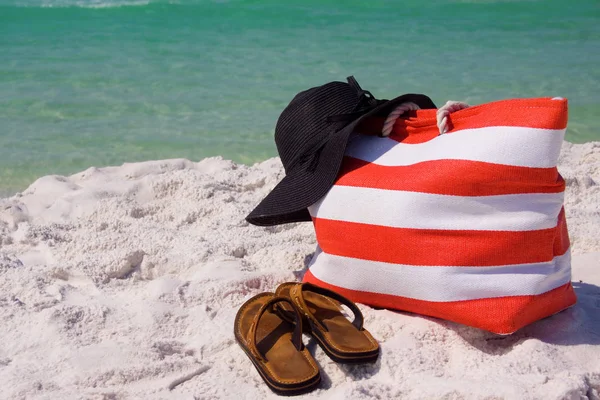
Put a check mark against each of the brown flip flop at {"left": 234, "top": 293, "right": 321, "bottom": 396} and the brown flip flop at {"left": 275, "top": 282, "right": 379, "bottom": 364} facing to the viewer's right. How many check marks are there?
0

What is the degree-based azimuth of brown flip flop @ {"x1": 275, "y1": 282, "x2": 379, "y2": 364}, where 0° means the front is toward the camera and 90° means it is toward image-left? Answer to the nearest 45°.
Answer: approximately 135°

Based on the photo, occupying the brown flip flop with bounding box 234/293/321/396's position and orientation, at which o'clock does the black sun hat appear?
The black sun hat is roughly at 2 o'clock from the brown flip flop.

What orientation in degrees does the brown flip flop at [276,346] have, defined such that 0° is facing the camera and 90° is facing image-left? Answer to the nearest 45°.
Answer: approximately 135°
